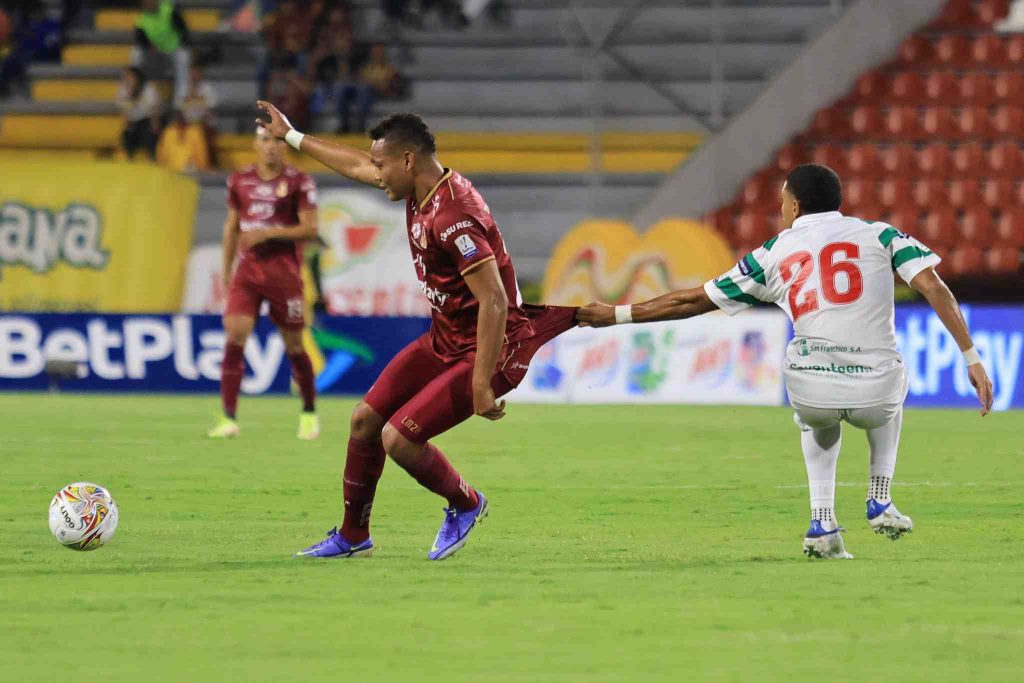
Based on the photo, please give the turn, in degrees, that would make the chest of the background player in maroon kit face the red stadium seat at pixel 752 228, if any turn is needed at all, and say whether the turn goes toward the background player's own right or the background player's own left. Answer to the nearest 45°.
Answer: approximately 135° to the background player's own left

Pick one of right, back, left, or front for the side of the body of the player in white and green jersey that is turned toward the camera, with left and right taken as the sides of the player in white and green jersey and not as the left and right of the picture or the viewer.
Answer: back

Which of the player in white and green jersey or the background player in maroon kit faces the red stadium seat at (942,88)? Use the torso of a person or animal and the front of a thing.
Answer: the player in white and green jersey

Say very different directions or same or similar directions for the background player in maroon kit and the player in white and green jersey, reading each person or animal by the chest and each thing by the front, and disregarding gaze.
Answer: very different directions

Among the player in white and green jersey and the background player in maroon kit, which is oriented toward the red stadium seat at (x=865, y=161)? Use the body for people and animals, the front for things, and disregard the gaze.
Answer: the player in white and green jersey

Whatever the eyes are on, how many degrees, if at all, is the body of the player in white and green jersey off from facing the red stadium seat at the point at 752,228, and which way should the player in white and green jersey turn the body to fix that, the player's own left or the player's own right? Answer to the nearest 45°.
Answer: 0° — they already face it

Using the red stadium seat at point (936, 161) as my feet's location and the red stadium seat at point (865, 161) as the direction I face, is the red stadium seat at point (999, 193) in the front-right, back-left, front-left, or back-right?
back-left

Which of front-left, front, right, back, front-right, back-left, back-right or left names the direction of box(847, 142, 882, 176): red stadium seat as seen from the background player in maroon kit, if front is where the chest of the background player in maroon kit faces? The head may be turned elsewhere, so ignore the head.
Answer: back-left

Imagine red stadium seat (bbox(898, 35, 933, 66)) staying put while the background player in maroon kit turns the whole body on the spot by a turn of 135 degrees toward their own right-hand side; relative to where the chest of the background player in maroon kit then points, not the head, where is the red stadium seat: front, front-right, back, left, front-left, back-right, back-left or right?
right

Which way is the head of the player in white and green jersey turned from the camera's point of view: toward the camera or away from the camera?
away from the camera

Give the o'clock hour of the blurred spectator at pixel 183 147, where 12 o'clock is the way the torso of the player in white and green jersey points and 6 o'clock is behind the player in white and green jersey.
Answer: The blurred spectator is roughly at 11 o'clock from the player in white and green jersey.

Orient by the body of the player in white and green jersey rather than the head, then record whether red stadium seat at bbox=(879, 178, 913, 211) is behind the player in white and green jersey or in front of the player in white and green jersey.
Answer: in front
